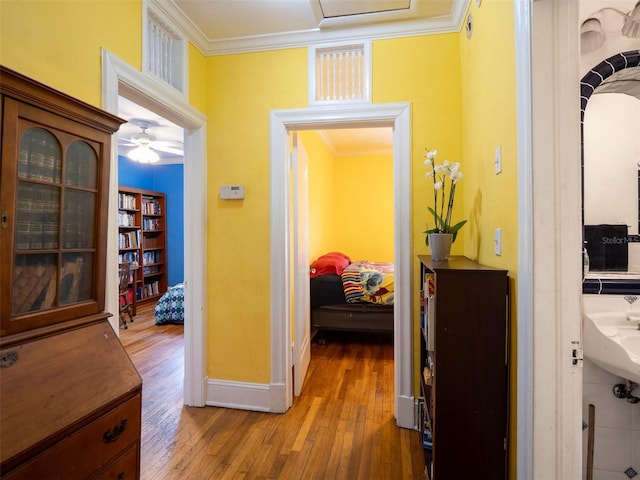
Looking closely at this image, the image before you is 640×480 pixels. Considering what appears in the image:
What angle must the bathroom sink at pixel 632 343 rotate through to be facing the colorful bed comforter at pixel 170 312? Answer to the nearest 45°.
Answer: approximately 90° to its right

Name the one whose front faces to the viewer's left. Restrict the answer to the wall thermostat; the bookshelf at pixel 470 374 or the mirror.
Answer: the bookshelf

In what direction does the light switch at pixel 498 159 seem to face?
to the viewer's left

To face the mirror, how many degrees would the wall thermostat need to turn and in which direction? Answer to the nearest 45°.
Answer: approximately 45° to its left

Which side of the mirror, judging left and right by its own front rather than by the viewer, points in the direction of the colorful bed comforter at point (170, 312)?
right

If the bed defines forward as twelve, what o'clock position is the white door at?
The white door is roughly at 4 o'clock from the bed.

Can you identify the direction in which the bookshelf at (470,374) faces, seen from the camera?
facing to the left of the viewer

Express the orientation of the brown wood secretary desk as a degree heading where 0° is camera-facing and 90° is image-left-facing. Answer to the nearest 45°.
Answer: approximately 315°

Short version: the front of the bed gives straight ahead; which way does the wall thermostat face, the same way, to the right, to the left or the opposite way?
to the right
